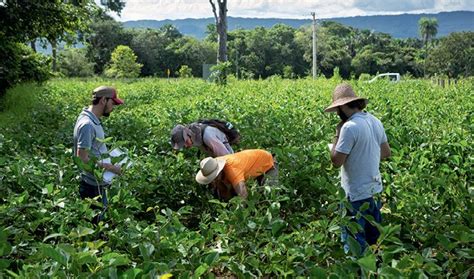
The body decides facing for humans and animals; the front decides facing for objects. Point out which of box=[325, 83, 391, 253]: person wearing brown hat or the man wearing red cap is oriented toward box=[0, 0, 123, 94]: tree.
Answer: the person wearing brown hat

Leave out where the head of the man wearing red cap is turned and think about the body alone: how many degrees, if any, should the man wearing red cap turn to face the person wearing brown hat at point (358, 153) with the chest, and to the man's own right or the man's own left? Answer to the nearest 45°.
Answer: approximately 45° to the man's own right

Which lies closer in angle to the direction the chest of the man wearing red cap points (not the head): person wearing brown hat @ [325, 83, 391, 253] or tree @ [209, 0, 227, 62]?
the person wearing brown hat

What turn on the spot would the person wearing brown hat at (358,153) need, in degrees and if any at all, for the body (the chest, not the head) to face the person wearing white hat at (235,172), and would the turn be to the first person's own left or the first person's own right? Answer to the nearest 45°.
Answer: approximately 45° to the first person's own left

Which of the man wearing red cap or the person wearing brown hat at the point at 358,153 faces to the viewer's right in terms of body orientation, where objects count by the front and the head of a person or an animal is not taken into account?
the man wearing red cap

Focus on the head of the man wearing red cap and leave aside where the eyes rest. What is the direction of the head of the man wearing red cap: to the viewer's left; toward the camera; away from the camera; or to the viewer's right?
to the viewer's right

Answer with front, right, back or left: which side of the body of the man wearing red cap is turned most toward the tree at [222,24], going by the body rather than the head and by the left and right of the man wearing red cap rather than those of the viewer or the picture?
left

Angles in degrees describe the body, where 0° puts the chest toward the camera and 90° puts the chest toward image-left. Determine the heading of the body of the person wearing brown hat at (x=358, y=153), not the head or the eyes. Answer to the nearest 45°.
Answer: approximately 135°

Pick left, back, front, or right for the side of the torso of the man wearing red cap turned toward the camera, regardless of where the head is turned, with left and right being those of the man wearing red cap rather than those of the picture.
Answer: right

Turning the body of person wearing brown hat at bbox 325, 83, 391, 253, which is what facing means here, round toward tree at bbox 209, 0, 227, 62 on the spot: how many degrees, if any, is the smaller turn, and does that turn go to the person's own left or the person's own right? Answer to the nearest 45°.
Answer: approximately 45° to the person's own right

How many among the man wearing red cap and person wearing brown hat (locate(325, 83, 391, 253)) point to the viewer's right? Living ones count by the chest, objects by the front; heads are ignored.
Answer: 1

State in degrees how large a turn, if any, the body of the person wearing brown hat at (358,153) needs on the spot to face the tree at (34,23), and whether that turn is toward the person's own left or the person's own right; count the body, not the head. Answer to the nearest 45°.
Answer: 0° — they already face it

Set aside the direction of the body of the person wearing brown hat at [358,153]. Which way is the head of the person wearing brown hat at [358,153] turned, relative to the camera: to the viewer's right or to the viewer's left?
to the viewer's left

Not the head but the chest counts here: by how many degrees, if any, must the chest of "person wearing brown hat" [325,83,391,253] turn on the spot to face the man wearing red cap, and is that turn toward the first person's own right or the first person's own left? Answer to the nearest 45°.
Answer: approximately 45° to the first person's own left
